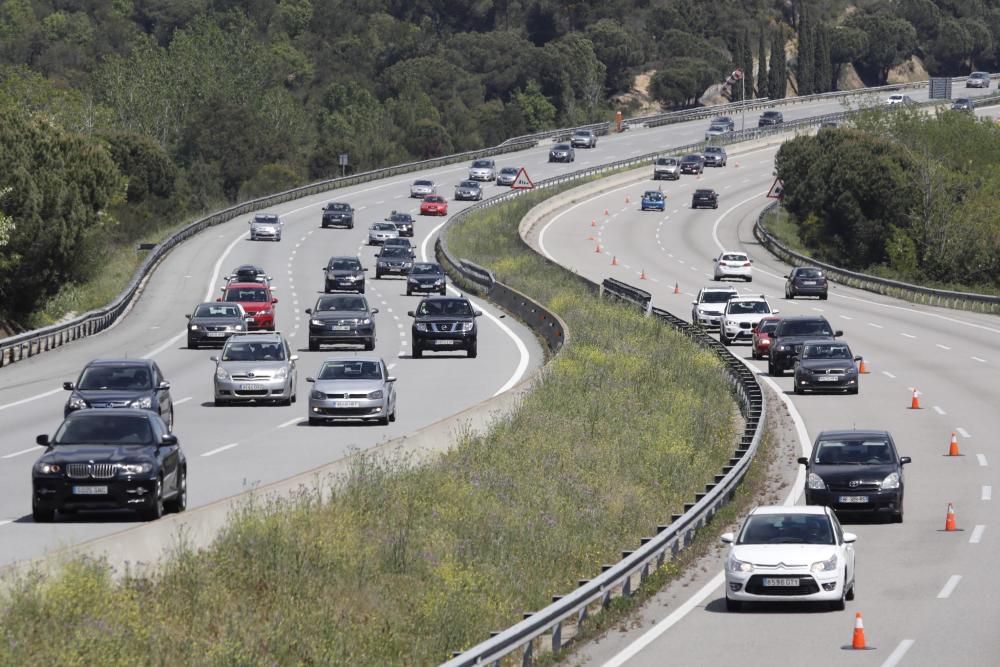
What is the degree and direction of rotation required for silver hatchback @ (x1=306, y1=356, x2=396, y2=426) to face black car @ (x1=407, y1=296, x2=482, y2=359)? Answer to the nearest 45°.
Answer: approximately 180°

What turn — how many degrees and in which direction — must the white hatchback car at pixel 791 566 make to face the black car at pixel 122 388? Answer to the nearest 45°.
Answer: approximately 135° to its right

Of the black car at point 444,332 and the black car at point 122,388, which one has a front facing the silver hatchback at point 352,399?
the black car at point 444,332

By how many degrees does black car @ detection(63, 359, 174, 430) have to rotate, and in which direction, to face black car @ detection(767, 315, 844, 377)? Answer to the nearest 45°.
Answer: approximately 135° to its left

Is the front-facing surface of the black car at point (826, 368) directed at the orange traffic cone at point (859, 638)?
yes

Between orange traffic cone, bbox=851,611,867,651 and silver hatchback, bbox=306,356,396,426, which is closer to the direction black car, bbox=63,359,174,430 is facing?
the orange traffic cone

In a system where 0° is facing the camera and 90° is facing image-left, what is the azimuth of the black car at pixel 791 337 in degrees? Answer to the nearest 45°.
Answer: approximately 0°

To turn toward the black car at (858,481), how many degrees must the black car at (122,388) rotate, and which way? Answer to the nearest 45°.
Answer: approximately 45° to its left
